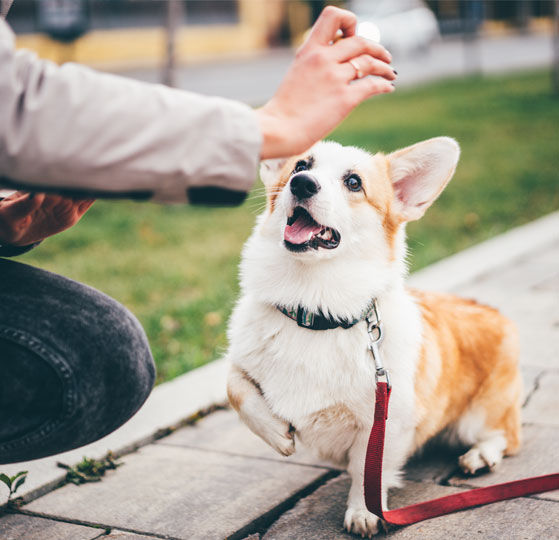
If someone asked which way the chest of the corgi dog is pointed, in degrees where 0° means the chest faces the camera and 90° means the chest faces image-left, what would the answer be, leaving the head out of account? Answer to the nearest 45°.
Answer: approximately 45°
